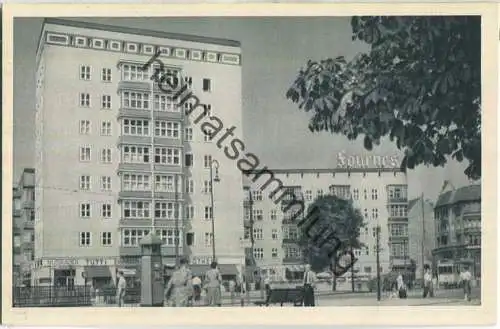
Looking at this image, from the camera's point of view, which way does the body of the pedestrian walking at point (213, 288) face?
away from the camera

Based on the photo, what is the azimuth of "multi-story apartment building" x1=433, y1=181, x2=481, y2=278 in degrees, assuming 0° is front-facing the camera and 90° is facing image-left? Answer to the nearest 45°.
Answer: approximately 45°

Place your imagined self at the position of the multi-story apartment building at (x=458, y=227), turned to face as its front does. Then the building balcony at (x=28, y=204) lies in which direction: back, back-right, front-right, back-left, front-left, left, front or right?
front-right

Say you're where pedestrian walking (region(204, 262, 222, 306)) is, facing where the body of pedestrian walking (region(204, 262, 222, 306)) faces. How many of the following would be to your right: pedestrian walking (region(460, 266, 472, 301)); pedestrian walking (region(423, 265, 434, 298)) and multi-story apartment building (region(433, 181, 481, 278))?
3

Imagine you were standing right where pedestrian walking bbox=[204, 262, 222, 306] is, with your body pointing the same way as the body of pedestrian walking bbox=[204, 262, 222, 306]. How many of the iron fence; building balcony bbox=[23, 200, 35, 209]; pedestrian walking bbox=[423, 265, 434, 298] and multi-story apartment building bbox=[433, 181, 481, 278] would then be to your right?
2

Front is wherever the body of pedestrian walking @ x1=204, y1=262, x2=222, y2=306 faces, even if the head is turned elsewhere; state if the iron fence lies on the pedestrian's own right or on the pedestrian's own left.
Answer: on the pedestrian's own left
